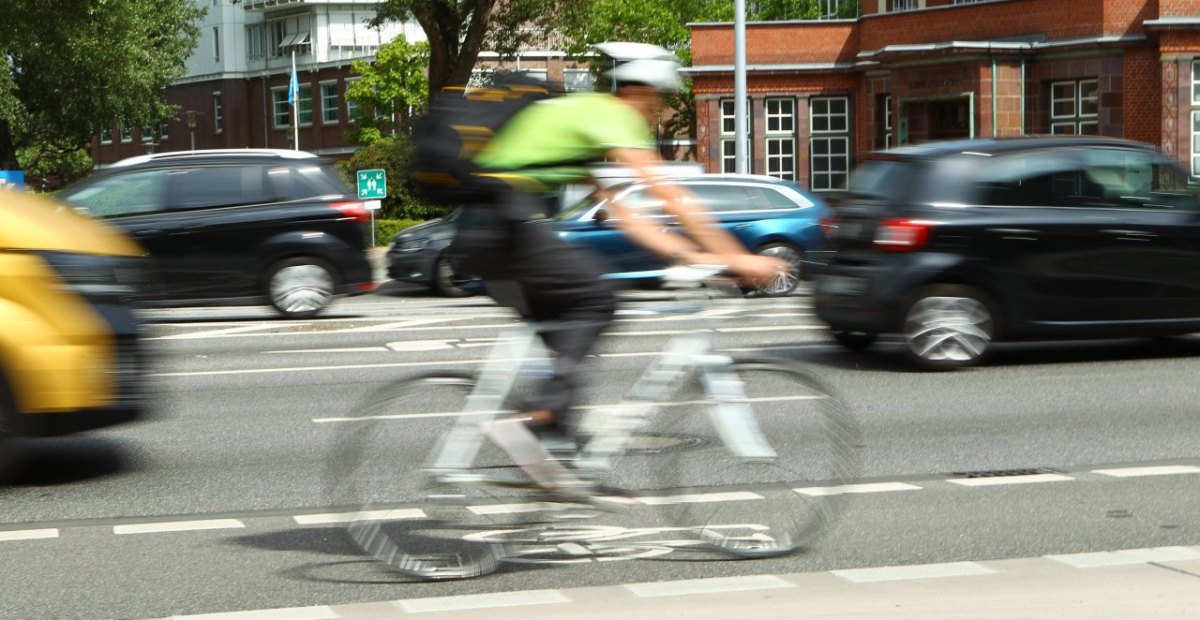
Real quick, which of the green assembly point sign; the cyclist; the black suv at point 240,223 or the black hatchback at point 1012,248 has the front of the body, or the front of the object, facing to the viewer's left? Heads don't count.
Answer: the black suv at point 240,223

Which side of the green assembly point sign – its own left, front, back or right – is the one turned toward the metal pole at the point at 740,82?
left

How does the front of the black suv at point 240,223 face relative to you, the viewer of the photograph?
facing to the left of the viewer

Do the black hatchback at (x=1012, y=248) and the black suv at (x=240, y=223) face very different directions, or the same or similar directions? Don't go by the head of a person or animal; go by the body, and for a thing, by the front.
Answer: very different directions

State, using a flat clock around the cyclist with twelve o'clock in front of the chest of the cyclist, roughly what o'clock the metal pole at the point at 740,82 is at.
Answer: The metal pole is roughly at 9 o'clock from the cyclist.

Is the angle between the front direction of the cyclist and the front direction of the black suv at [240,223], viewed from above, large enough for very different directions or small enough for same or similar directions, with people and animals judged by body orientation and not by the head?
very different directions

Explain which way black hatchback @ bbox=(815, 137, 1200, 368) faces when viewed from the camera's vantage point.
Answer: facing away from the viewer and to the right of the viewer

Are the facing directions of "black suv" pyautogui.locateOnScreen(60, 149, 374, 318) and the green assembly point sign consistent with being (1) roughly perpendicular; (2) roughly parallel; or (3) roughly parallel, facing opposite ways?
roughly perpendicular

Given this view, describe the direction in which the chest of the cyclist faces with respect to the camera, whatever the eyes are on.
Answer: to the viewer's right

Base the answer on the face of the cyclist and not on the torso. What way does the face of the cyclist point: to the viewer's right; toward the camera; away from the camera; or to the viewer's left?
to the viewer's right

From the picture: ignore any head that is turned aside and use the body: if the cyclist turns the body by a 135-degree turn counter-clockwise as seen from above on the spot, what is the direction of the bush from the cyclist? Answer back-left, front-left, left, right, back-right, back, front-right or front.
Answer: front-right
